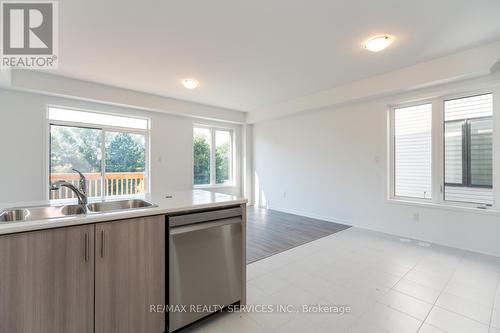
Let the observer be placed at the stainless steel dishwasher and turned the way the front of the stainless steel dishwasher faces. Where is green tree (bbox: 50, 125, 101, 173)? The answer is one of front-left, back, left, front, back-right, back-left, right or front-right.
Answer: back

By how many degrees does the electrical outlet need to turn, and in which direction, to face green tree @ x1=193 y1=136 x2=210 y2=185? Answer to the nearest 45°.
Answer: approximately 90° to its right

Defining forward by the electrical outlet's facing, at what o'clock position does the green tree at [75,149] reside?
The green tree is roughly at 2 o'clock from the electrical outlet.

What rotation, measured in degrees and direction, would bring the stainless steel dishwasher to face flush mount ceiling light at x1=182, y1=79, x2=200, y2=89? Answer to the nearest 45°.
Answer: approximately 135° to its left

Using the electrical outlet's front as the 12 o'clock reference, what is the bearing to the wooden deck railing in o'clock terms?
The wooden deck railing is roughly at 2 o'clock from the electrical outlet.

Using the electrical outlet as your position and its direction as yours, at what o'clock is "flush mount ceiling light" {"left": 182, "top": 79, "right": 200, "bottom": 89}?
The flush mount ceiling light is roughly at 2 o'clock from the electrical outlet.

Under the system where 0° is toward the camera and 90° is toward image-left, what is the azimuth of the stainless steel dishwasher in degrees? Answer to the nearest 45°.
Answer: approximately 315°

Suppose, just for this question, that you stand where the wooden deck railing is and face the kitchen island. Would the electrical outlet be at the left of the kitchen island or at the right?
left

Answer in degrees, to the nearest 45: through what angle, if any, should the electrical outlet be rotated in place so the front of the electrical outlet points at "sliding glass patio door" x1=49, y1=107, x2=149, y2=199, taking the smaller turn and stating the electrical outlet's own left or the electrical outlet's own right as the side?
approximately 45° to the electrical outlet's own right

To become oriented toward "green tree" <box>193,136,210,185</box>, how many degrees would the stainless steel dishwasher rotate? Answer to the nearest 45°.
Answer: approximately 135° to its left

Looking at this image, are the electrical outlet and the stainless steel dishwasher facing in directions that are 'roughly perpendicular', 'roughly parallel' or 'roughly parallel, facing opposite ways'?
roughly perpendicular
